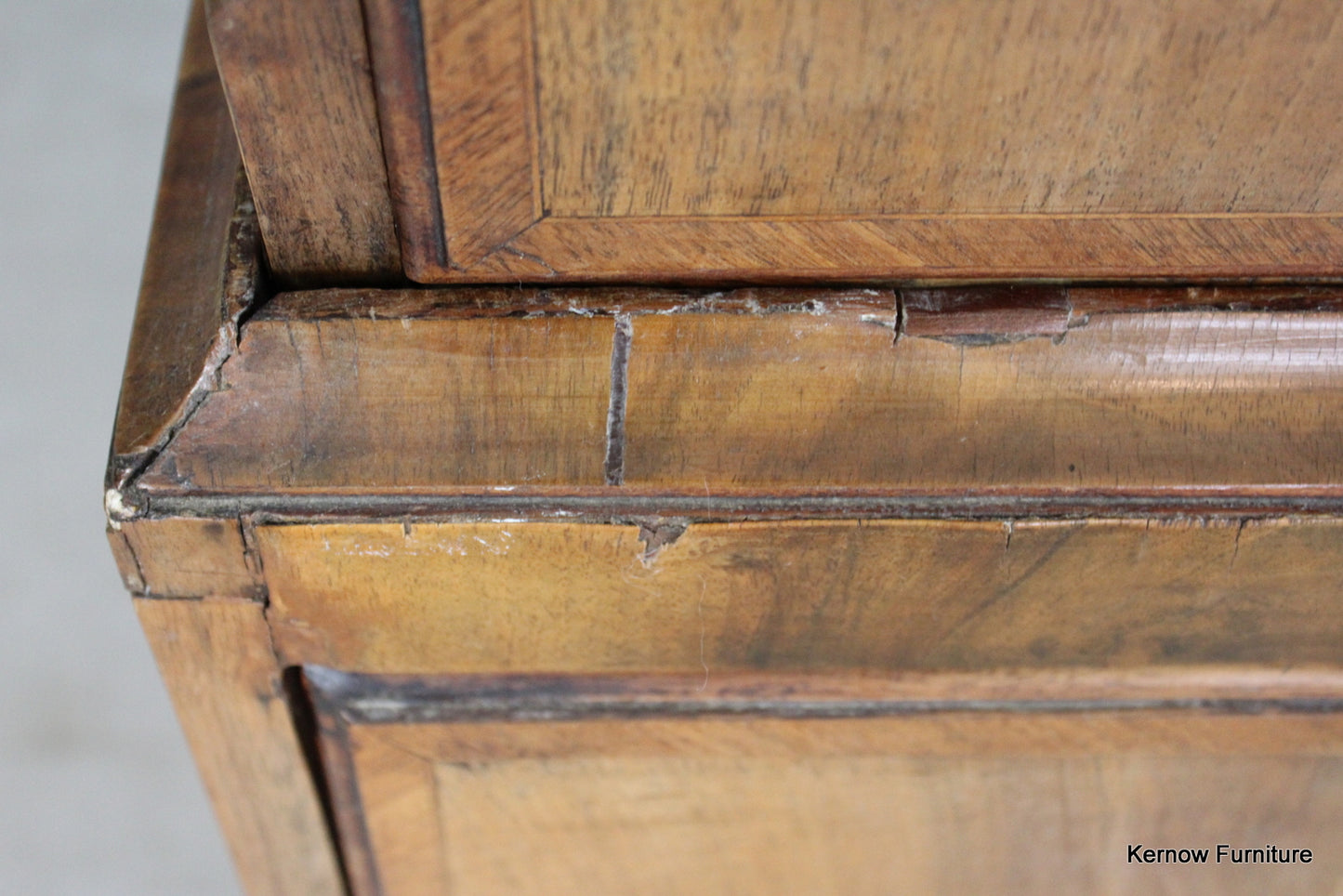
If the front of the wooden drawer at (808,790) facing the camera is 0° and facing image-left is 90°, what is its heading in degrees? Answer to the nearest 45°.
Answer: approximately 0°

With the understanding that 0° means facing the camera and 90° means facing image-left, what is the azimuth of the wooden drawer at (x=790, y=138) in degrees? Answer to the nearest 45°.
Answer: approximately 0°

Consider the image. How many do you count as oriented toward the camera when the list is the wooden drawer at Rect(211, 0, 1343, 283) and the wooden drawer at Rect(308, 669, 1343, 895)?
2
